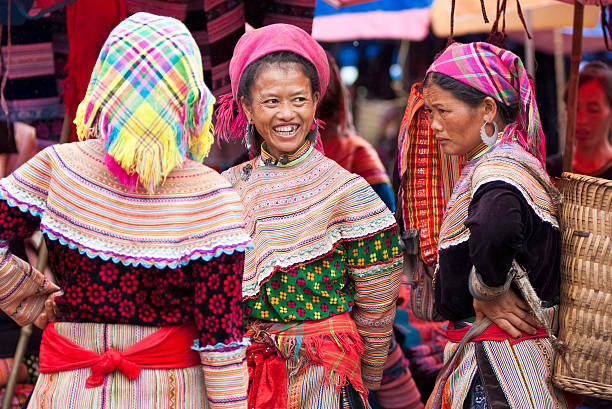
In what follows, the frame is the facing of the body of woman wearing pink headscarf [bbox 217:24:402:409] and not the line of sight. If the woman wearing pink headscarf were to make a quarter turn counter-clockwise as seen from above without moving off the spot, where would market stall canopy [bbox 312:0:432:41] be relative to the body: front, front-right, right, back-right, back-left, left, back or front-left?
back-left

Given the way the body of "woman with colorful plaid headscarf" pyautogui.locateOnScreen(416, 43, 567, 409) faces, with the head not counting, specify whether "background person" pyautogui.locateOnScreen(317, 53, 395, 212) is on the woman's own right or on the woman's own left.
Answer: on the woman's own right

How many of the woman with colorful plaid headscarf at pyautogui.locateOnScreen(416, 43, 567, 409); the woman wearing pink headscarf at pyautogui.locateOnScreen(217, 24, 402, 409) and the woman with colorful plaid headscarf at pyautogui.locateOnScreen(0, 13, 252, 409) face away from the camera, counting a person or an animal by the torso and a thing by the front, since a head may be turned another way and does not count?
1

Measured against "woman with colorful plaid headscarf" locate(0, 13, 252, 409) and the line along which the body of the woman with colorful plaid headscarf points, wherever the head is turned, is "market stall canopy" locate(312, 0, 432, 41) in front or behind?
in front

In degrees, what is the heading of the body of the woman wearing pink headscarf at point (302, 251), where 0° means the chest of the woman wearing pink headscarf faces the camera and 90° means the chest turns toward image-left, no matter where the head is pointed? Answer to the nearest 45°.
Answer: approximately 45°

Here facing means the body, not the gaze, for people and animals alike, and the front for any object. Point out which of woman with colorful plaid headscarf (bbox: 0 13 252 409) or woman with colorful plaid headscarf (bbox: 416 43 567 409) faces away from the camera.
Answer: woman with colorful plaid headscarf (bbox: 0 13 252 409)

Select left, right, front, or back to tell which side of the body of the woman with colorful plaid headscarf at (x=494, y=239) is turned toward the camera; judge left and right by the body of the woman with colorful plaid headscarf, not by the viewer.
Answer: left

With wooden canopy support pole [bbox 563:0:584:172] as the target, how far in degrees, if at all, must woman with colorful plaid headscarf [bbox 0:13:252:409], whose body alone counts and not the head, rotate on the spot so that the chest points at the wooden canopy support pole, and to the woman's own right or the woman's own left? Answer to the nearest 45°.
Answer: approximately 45° to the woman's own right

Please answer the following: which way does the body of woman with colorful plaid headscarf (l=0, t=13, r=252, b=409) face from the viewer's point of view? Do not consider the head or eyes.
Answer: away from the camera

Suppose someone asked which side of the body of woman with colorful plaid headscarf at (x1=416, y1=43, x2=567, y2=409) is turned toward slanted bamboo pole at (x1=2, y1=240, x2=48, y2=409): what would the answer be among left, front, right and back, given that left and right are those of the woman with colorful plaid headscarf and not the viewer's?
front

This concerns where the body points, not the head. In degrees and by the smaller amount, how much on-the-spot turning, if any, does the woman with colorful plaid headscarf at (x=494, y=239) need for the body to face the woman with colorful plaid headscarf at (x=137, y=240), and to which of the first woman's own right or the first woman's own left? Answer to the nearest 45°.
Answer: approximately 45° to the first woman's own left

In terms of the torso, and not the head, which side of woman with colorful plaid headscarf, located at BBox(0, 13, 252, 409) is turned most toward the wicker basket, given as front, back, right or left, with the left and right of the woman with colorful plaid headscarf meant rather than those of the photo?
right

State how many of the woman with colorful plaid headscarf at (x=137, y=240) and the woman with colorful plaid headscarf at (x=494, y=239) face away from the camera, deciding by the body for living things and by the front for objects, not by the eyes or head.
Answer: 1
